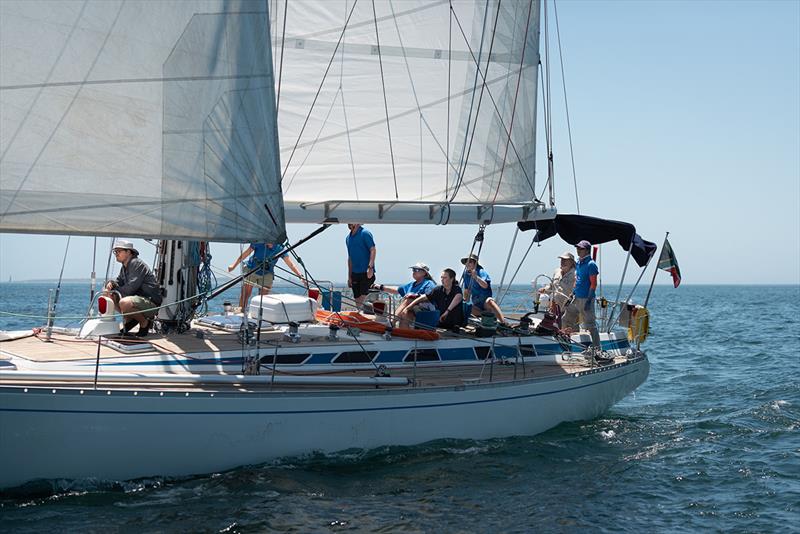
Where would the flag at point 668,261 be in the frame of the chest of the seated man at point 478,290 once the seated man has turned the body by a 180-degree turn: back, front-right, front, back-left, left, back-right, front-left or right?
front-right

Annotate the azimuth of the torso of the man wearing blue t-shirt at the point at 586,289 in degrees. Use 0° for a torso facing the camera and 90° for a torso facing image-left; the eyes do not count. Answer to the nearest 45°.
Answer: approximately 45°

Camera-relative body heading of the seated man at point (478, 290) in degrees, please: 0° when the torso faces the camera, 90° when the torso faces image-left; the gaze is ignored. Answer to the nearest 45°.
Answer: approximately 45°

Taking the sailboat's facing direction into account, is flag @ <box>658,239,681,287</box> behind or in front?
behind
